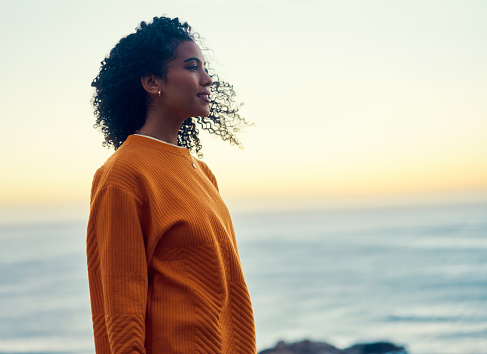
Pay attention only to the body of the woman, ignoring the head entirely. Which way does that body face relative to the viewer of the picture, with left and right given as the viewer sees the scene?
facing the viewer and to the right of the viewer

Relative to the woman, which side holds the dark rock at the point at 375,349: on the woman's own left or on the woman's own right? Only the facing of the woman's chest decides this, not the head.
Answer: on the woman's own left

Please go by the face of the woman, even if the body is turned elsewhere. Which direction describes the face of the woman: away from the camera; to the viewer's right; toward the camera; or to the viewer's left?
to the viewer's right
